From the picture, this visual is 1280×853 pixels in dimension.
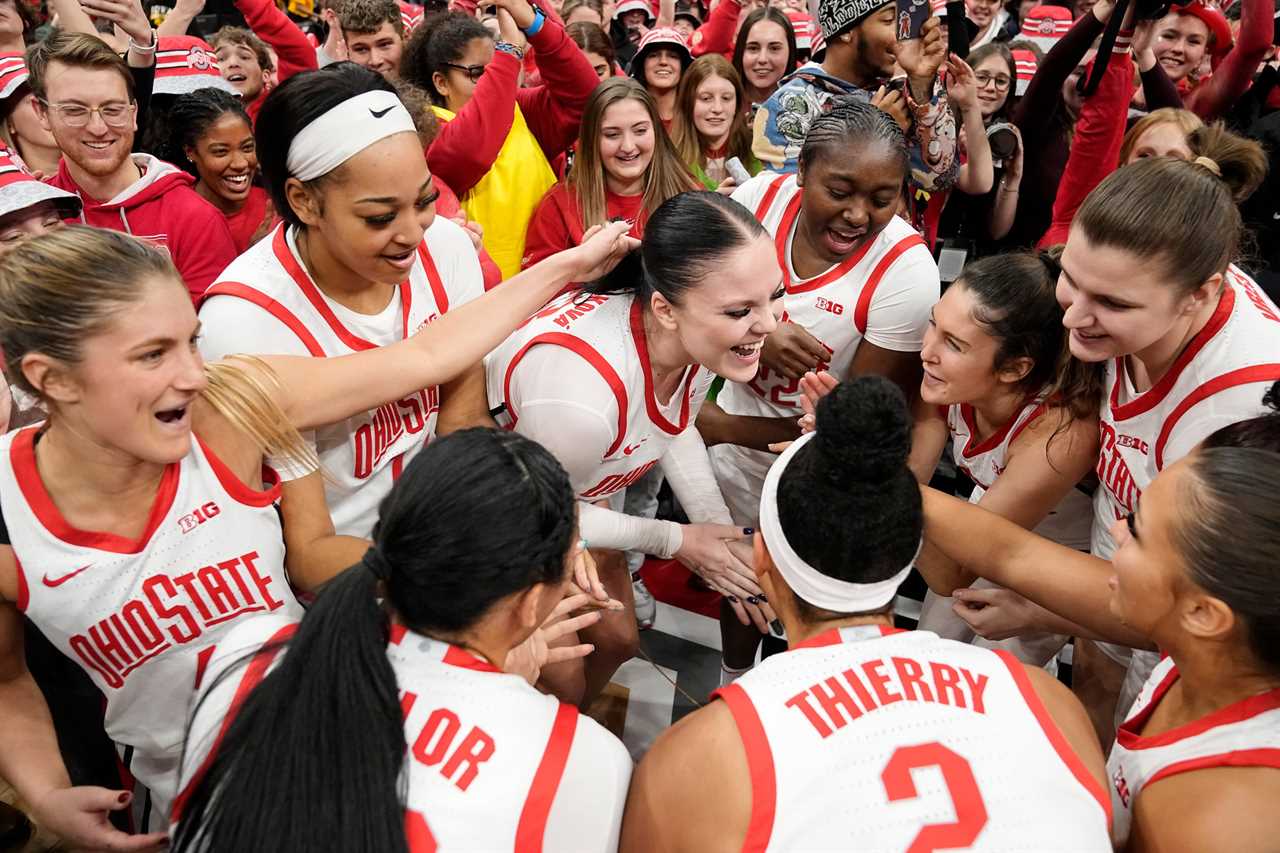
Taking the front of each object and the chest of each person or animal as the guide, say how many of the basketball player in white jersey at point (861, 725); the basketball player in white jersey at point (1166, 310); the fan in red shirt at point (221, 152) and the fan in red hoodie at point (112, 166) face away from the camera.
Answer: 1

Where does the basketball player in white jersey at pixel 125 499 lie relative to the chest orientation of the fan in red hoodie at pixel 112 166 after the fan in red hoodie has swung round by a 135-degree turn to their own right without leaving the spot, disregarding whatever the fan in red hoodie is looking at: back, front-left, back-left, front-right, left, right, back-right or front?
back-left

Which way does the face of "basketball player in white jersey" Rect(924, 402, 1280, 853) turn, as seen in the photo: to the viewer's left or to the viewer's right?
to the viewer's left

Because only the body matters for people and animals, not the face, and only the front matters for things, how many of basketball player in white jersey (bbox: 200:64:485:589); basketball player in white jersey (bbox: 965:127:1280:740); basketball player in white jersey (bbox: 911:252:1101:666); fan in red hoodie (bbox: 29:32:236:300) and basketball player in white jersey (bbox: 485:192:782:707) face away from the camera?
0

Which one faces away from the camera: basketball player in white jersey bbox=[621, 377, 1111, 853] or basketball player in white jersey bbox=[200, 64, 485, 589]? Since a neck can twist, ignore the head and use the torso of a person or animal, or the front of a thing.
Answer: basketball player in white jersey bbox=[621, 377, 1111, 853]

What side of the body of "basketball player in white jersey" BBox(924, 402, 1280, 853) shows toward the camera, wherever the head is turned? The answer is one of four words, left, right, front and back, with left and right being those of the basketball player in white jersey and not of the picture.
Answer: left

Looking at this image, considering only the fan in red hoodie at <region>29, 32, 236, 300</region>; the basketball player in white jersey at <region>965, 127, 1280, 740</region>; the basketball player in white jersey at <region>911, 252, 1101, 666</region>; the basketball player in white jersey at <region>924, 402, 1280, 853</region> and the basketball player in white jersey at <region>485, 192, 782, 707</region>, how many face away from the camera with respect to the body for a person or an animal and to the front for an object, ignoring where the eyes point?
0

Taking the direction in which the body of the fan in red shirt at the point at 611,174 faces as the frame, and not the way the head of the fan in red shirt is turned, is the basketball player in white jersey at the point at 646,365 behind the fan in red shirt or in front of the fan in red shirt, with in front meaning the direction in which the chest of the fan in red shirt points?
in front

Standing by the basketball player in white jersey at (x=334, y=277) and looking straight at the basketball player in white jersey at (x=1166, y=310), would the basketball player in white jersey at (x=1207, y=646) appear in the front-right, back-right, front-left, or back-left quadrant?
front-right

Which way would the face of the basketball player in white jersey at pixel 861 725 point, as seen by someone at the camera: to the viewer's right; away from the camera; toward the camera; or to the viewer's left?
away from the camera

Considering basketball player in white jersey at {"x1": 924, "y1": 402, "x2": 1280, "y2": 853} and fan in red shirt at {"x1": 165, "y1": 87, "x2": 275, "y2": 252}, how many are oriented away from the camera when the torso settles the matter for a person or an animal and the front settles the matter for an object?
0

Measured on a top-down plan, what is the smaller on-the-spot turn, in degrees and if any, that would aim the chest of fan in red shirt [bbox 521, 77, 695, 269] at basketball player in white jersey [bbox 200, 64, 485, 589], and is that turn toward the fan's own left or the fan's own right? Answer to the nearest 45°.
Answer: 0° — they already face them

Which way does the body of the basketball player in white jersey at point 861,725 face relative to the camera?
away from the camera

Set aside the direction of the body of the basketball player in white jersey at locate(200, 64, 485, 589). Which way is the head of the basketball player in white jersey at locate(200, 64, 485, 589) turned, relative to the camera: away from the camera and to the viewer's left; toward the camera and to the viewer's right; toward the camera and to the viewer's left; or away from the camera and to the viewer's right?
toward the camera and to the viewer's right

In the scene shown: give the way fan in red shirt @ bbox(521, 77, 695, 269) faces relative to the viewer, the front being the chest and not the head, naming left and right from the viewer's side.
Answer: facing the viewer

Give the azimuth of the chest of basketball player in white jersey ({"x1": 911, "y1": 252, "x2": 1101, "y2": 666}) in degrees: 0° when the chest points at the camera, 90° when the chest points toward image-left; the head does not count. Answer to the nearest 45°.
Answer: approximately 45°

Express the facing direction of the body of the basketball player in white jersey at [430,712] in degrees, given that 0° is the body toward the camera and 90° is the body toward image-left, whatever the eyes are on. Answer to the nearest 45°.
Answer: approximately 180°

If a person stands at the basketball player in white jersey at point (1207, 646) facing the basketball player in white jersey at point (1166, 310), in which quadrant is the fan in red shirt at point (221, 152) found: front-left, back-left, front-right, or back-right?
front-left

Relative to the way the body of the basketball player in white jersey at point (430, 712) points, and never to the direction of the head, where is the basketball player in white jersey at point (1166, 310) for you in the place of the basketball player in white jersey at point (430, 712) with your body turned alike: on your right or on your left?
on your right
